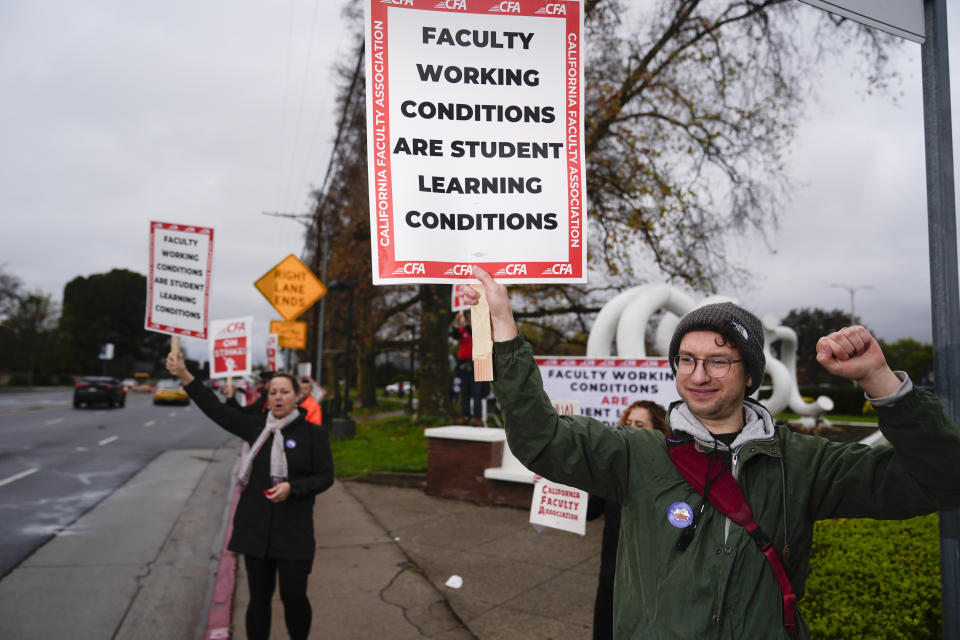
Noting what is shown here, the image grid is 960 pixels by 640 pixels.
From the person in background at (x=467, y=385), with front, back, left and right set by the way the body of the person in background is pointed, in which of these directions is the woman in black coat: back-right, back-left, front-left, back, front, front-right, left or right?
front-left

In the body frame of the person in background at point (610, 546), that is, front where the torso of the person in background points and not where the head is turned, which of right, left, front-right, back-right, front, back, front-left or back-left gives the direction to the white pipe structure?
back-right

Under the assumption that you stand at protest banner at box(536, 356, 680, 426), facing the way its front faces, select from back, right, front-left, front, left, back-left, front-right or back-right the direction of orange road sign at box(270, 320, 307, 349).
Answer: back-right

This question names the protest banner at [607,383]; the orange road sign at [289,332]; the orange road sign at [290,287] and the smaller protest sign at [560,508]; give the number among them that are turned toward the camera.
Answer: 4

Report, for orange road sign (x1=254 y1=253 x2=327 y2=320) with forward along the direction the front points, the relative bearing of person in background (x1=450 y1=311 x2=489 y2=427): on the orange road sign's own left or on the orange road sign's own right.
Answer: on the orange road sign's own left

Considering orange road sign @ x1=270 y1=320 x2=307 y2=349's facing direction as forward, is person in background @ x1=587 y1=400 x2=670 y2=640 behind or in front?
in front

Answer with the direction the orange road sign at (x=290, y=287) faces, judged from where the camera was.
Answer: facing the viewer

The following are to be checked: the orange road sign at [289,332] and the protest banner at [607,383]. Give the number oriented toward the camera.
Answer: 2

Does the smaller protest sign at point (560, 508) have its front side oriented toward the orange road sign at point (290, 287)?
no

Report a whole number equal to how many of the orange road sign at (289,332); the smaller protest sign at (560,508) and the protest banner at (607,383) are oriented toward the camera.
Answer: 3

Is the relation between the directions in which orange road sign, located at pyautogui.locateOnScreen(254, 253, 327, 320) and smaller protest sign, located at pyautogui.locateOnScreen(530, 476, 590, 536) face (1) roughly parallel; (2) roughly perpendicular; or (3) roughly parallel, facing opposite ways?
roughly parallel

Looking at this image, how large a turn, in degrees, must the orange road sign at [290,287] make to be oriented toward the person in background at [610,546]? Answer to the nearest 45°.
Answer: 0° — it already faces them

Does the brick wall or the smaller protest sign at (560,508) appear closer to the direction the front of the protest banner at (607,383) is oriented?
the smaller protest sign

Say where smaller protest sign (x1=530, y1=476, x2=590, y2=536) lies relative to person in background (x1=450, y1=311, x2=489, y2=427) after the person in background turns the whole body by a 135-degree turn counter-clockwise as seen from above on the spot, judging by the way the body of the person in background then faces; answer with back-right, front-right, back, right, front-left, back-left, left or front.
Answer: right

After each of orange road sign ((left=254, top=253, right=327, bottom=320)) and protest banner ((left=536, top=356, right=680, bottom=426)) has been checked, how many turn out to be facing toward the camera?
2

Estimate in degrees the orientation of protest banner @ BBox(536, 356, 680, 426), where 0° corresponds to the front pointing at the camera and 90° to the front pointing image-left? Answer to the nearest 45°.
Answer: approximately 0°

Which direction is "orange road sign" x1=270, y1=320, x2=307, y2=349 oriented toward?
toward the camera

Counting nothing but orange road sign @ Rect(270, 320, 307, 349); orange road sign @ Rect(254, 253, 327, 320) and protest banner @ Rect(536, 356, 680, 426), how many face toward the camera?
3
